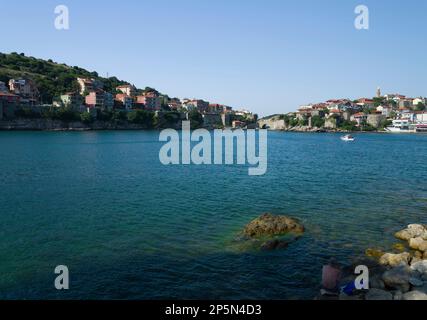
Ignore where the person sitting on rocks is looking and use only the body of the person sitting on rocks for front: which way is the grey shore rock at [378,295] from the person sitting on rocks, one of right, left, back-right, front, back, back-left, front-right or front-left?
back-right

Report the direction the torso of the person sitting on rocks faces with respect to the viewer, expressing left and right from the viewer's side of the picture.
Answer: facing away from the viewer

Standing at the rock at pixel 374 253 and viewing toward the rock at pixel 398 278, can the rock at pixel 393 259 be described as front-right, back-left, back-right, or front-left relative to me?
front-left

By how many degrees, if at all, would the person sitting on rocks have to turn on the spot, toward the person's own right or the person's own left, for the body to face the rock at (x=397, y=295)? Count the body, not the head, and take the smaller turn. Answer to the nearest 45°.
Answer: approximately 135° to the person's own right

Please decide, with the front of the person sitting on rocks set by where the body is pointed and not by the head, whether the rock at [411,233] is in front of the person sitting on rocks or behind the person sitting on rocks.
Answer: in front

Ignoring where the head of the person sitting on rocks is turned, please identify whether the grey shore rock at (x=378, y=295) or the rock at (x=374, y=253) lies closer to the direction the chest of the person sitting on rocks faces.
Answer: the rock

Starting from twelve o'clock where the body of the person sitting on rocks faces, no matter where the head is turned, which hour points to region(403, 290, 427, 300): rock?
The rock is roughly at 4 o'clock from the person sitting on rocks.

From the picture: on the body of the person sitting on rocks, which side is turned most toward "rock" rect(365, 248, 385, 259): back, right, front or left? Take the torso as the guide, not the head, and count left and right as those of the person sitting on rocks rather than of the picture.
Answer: front

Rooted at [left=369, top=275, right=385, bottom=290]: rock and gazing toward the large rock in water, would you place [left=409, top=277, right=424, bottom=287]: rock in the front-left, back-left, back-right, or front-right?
back-right

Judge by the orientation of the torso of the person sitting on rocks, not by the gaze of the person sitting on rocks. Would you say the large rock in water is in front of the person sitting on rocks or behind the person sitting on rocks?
in front

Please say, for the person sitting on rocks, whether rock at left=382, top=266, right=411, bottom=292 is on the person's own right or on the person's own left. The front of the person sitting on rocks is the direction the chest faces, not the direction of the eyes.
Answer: on the person's own right

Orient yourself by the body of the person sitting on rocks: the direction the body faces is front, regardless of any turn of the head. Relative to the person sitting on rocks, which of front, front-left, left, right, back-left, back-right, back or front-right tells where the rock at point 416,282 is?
right

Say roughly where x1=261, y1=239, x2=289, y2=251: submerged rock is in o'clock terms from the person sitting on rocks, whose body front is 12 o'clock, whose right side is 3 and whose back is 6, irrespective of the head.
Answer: The submerged rock is roughly at 11 o'clock from the person sitting on rocks.
